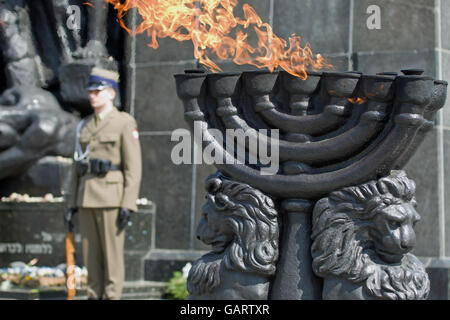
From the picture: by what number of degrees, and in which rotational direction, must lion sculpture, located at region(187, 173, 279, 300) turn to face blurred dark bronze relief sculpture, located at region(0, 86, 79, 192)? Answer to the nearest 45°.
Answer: approximately 45° to its right

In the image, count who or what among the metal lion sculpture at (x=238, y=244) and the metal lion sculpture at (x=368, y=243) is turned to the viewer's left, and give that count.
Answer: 1

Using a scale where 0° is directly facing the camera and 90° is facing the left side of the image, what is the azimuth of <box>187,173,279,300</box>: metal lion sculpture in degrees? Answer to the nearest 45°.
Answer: approximately 90°

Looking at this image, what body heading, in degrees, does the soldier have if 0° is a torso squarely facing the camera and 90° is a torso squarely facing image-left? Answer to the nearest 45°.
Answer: approximately 45°

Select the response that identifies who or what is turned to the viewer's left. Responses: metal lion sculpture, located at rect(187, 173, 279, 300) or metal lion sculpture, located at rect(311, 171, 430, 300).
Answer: metal lion sculpture, located at rect(187, 173, 279, 300)

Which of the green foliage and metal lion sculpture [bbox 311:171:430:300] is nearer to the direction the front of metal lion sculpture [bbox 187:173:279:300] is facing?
the green foliage

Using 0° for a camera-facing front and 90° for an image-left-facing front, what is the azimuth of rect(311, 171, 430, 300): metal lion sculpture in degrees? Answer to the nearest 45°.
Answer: approximately 315°

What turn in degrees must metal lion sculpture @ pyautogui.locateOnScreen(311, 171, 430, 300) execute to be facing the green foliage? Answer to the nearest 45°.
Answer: approximately 180°

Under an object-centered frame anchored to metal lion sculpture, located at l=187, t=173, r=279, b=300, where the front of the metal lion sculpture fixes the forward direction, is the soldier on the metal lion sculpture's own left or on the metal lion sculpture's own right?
on the metal lion sculpture's own right

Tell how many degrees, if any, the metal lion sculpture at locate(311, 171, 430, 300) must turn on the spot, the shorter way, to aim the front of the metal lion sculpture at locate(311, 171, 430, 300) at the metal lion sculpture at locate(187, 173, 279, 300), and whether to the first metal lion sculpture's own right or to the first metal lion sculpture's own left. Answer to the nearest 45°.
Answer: approximately 135° to the first metal lion sculpture's own right
